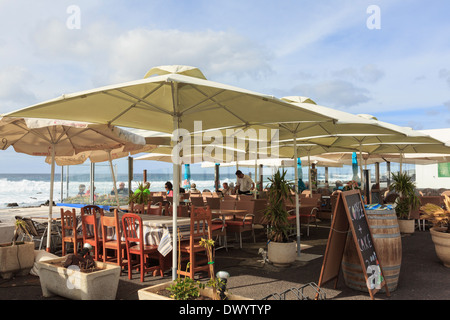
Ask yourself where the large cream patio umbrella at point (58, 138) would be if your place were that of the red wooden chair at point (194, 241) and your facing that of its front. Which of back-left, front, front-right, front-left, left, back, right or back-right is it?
front

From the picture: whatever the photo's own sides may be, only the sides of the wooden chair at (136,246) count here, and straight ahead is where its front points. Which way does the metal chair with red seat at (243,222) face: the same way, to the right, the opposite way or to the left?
the opposite way

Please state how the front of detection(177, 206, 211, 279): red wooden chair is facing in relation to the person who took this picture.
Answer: facing away from the viewer and to the left of the viewer

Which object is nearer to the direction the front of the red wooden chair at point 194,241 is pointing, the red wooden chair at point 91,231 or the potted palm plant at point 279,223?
the red wooden chair

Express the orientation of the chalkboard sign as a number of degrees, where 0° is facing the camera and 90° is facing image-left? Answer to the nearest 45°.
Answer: approximately 315°

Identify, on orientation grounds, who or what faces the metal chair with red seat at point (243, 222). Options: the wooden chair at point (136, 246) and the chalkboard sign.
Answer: the wooden chair at point (136, 246)

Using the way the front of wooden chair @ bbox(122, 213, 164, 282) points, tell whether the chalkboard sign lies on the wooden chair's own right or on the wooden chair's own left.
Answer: on the wooden chair's own right

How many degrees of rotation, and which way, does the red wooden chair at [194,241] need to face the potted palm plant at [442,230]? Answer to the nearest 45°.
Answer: approximately 135° to its right

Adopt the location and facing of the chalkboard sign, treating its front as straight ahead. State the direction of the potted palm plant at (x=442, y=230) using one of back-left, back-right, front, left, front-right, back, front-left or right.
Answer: left

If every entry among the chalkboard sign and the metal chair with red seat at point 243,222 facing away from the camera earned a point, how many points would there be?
0

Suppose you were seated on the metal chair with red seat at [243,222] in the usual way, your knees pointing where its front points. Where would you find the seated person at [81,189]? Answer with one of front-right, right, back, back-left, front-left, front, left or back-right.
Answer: right

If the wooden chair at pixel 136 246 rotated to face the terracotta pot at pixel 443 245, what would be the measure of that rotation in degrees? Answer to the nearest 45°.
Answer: approximately 45° to its right

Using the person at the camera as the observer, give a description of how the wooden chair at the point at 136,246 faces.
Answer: facing away from the viewer and to the right of the viewer

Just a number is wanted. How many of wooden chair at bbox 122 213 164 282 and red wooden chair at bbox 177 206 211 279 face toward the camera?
0

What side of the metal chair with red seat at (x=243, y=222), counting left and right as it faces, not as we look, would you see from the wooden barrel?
left

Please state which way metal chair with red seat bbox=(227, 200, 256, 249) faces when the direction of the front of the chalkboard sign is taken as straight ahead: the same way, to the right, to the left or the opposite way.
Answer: to the right
